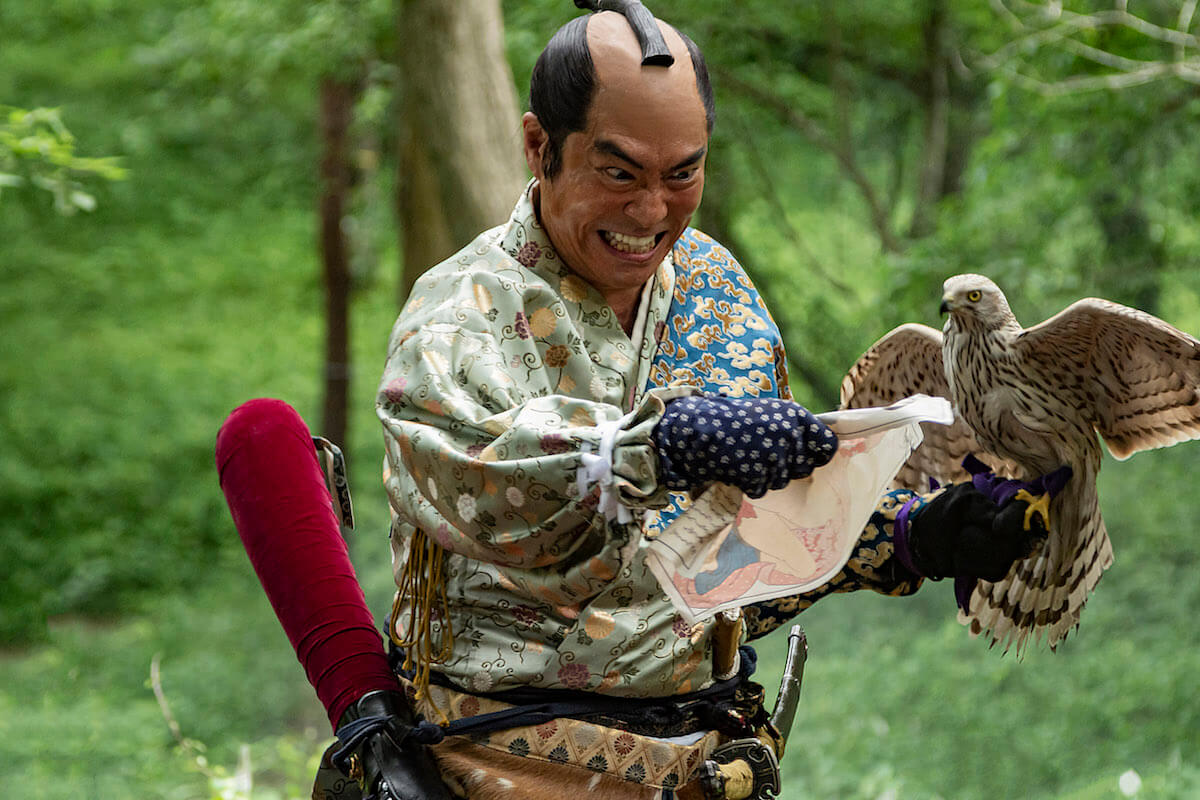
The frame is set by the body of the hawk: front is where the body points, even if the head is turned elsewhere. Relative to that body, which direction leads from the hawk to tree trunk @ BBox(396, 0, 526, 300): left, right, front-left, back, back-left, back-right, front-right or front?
right

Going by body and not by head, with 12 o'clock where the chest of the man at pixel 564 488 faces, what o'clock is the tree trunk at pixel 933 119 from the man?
The tree trunk is roughly at 8 o'clock from the man.

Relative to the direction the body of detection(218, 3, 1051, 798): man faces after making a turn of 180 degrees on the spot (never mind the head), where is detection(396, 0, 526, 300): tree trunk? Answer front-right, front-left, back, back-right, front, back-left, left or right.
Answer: front-right

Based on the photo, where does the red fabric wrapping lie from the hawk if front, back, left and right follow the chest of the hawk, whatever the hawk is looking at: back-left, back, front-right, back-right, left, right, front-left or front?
front-right

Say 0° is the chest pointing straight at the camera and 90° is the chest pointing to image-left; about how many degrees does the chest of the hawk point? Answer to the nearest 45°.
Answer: approximately 45°

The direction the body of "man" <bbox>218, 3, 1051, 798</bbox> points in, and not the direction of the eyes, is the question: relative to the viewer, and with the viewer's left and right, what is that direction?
facing the viewer and to the right of the viewer

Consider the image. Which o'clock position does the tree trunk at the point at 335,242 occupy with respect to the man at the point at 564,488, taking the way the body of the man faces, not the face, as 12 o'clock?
The tree trunk is roughly at 7 o'clock from the man.
